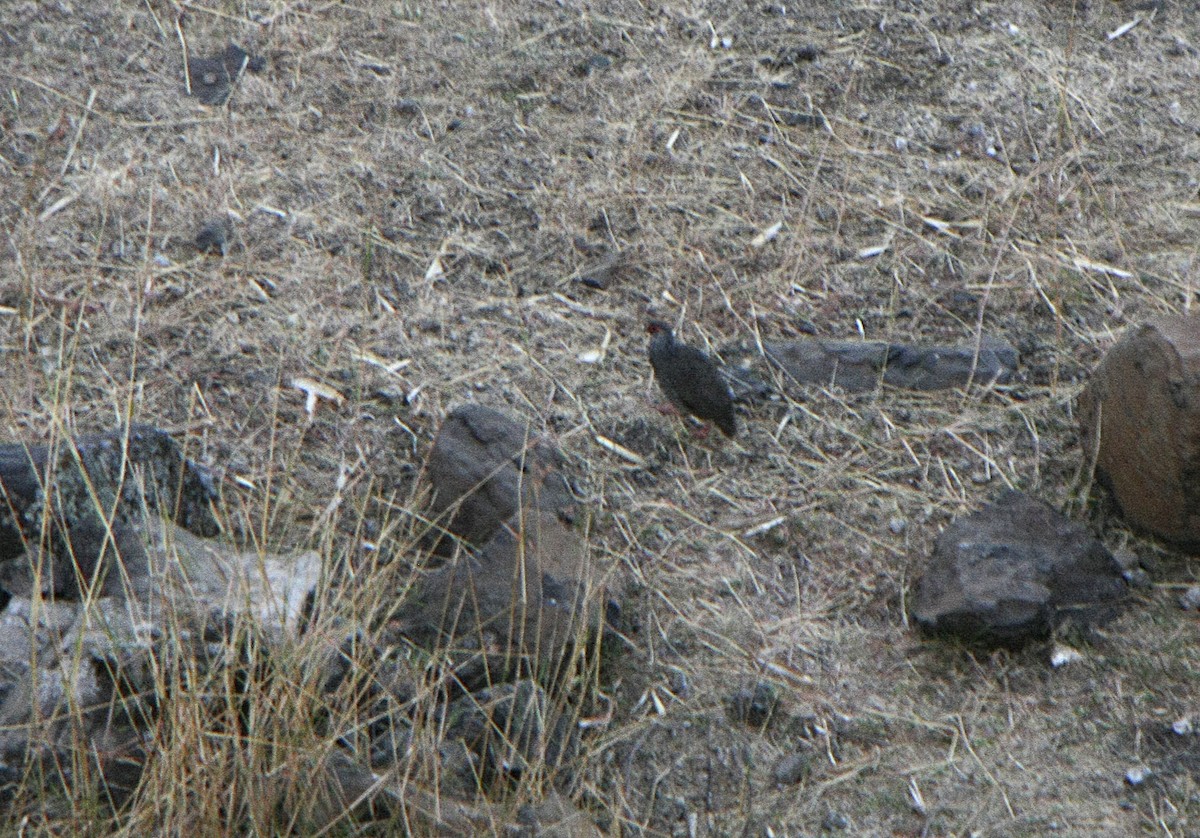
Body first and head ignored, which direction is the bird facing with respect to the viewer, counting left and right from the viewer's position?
facing to the left of the viewer

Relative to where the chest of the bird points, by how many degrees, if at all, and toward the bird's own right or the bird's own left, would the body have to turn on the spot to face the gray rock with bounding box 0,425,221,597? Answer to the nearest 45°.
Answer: approximately 45° to the bird's own left

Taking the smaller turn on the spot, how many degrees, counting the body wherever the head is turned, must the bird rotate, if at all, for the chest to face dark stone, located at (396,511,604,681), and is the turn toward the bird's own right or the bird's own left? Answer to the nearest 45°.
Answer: approximately 90° to the bird's own left

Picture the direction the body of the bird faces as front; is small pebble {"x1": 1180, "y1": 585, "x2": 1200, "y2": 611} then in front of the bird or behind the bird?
behind

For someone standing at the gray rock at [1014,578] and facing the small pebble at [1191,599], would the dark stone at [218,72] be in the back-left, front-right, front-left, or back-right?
back-left

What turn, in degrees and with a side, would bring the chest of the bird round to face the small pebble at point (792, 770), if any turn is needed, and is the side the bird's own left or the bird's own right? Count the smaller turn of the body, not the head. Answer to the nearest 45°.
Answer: approximately 90° to the bird's own left

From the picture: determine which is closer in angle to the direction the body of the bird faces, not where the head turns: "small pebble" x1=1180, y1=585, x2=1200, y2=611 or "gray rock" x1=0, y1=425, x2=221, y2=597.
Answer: the gray rock

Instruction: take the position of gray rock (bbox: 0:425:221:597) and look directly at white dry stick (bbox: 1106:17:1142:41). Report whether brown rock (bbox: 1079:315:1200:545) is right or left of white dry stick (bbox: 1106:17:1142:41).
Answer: right

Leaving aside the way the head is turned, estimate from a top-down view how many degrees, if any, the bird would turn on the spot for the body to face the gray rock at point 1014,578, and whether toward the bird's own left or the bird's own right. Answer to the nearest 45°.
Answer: approximately 135° to the bird's own left

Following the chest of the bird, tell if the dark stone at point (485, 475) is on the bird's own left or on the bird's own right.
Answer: on the bird's own left

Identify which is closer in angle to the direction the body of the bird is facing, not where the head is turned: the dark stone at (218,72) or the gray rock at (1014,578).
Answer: the dark stone

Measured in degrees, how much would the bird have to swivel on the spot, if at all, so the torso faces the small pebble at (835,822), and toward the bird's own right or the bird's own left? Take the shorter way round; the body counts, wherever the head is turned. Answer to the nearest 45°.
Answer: approximately 90° to the bird's own left
